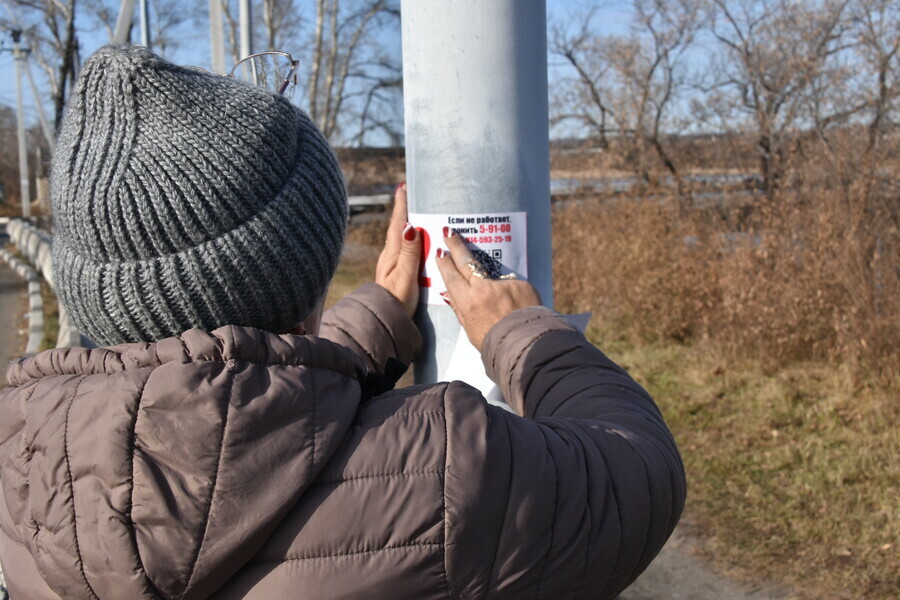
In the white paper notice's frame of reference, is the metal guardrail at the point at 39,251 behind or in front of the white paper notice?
behind

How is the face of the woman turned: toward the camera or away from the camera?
away from the camera

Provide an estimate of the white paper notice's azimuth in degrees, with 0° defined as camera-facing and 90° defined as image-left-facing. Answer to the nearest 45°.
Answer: approximately 0°

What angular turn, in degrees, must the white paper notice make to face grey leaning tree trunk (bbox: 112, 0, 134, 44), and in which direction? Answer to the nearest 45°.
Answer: approximately 135° to its right

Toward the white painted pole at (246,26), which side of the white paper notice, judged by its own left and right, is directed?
back

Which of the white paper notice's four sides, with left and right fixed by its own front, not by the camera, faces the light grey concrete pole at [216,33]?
back

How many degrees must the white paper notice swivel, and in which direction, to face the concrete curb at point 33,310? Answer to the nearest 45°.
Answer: approximately 135° to its right
